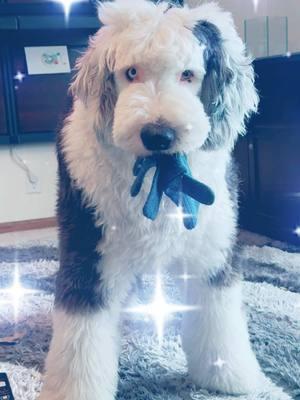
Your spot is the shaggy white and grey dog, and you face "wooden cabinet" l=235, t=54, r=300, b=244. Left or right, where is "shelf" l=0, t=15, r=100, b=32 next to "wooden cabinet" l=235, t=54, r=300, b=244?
left

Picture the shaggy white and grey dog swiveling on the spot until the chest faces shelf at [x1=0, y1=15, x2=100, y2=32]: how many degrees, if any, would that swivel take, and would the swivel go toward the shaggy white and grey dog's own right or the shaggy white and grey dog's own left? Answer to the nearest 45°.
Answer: approximately 180°

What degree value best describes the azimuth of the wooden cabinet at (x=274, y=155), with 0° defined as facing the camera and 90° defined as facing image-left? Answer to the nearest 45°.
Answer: approximately 45°

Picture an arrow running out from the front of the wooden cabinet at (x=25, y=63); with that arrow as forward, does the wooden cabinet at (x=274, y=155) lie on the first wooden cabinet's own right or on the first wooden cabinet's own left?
on the first wooden cabinet's own left

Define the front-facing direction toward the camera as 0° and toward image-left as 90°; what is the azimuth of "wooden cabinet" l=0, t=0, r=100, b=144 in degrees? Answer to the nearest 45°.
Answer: approximately 0°

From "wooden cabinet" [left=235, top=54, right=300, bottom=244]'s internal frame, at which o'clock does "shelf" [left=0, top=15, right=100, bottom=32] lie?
The shelf is roughly at 2 o'clock from the wooden cabinet.
